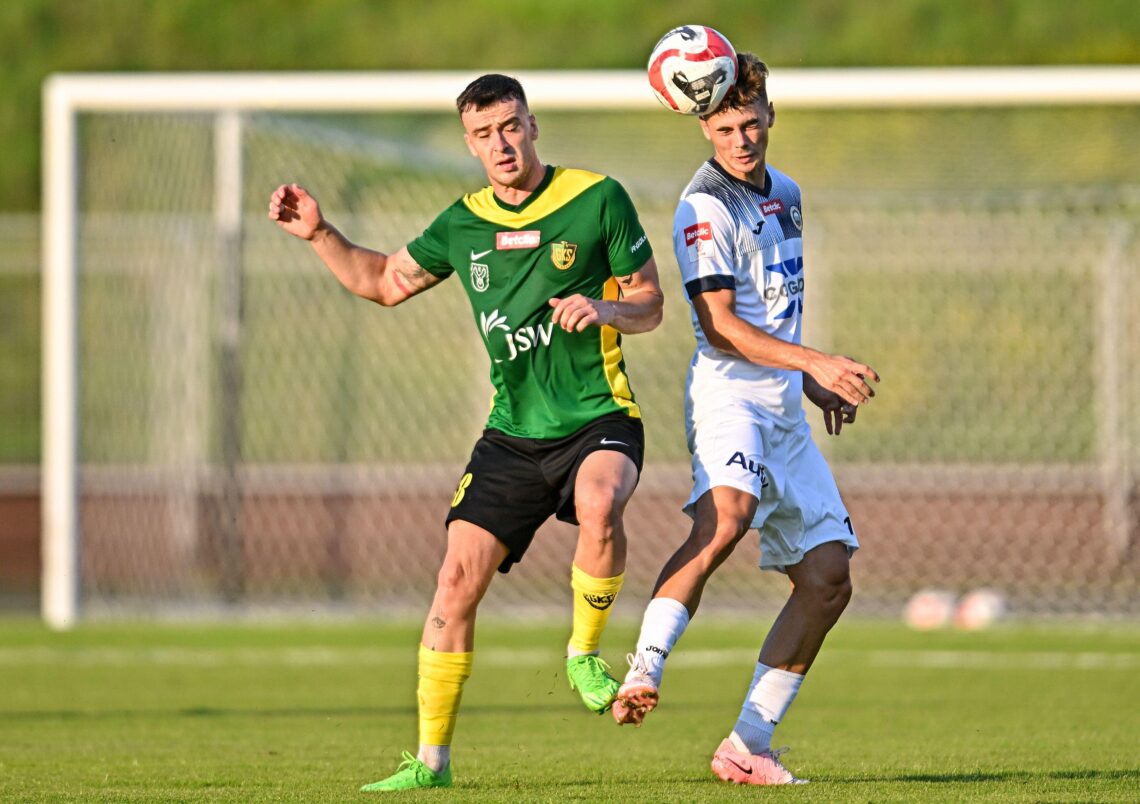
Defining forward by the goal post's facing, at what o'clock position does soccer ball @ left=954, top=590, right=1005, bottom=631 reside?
The soccer ball is roughly at 9 o'clock from the goal post.

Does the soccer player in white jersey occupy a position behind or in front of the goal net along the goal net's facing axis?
in front

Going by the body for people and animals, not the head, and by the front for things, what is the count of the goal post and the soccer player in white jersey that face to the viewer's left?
0

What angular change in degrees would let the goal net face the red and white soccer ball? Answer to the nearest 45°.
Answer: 0° — it already faces it

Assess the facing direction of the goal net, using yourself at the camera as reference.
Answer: facing the viewer

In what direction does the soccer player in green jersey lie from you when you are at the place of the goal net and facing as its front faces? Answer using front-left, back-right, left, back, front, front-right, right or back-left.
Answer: front

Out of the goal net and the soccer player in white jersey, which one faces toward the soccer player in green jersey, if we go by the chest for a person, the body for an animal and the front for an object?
the goal net

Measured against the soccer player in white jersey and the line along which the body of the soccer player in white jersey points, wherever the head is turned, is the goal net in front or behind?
behind

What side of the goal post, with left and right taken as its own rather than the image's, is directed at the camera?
front

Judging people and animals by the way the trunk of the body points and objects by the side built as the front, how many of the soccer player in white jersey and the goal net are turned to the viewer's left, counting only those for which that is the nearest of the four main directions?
0

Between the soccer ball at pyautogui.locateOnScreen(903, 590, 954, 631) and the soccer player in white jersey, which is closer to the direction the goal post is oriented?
the soccer player in white jersey

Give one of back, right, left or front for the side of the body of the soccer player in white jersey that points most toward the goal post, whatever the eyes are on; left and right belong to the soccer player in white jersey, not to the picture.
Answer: back
